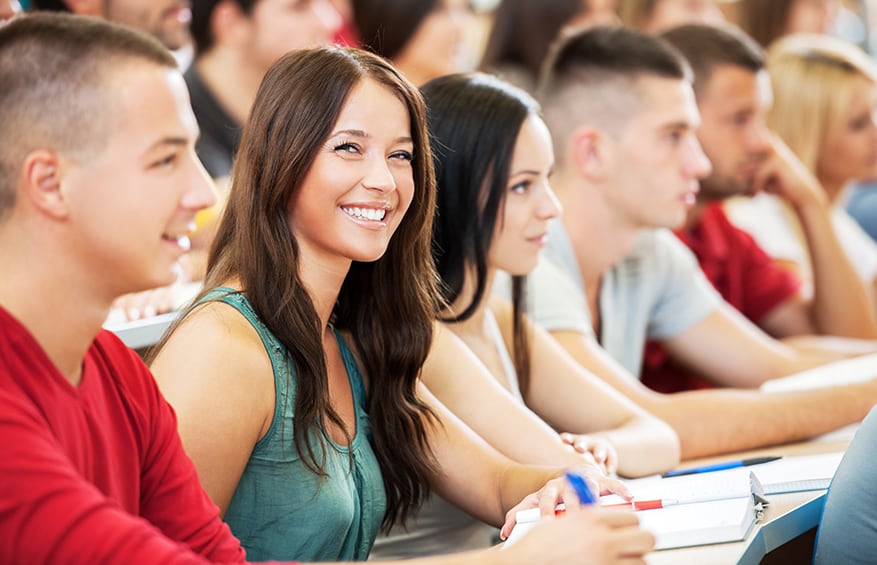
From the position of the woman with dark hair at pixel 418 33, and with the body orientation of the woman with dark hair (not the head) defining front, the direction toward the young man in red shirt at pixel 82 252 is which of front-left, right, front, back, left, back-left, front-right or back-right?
right

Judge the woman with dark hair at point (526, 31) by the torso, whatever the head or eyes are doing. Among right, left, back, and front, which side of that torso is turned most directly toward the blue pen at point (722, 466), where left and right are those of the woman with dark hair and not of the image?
right

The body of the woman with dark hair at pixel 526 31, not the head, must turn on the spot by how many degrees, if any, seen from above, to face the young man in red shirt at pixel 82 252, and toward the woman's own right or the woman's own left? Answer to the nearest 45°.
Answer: approximately 90° to the woman's own right

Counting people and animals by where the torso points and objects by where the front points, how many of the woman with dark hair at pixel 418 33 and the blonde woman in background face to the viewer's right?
2

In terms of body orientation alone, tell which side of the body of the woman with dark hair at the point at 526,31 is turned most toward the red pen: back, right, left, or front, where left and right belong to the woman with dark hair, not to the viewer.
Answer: right

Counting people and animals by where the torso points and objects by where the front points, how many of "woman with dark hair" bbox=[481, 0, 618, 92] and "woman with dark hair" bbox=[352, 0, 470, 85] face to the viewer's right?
2

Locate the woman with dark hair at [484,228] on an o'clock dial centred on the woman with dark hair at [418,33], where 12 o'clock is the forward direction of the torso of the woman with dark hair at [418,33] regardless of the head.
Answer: the woman with dark hair at [484,228] is roughly at 3 o'clock from the woman with dark hair at [418,33].

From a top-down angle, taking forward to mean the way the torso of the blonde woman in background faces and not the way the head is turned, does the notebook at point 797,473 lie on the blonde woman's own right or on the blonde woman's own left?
on the blonde woman's own right

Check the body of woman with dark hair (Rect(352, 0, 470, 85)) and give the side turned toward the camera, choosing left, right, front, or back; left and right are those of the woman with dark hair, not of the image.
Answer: right

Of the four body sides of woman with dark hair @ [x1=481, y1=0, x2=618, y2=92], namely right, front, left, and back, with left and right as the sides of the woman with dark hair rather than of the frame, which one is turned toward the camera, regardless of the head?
right

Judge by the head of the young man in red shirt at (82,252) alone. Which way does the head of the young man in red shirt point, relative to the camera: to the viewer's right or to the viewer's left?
to the viewer's right

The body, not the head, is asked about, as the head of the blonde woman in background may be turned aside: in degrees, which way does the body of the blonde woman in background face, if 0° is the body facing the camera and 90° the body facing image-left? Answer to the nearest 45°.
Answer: approximately 270°

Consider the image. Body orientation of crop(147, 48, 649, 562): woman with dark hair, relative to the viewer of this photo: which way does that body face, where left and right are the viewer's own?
facing the viewer and to the right of the viewer

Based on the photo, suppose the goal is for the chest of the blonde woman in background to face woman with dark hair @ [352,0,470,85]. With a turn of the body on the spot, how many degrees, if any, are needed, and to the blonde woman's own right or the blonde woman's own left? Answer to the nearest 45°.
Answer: approximately 180°
